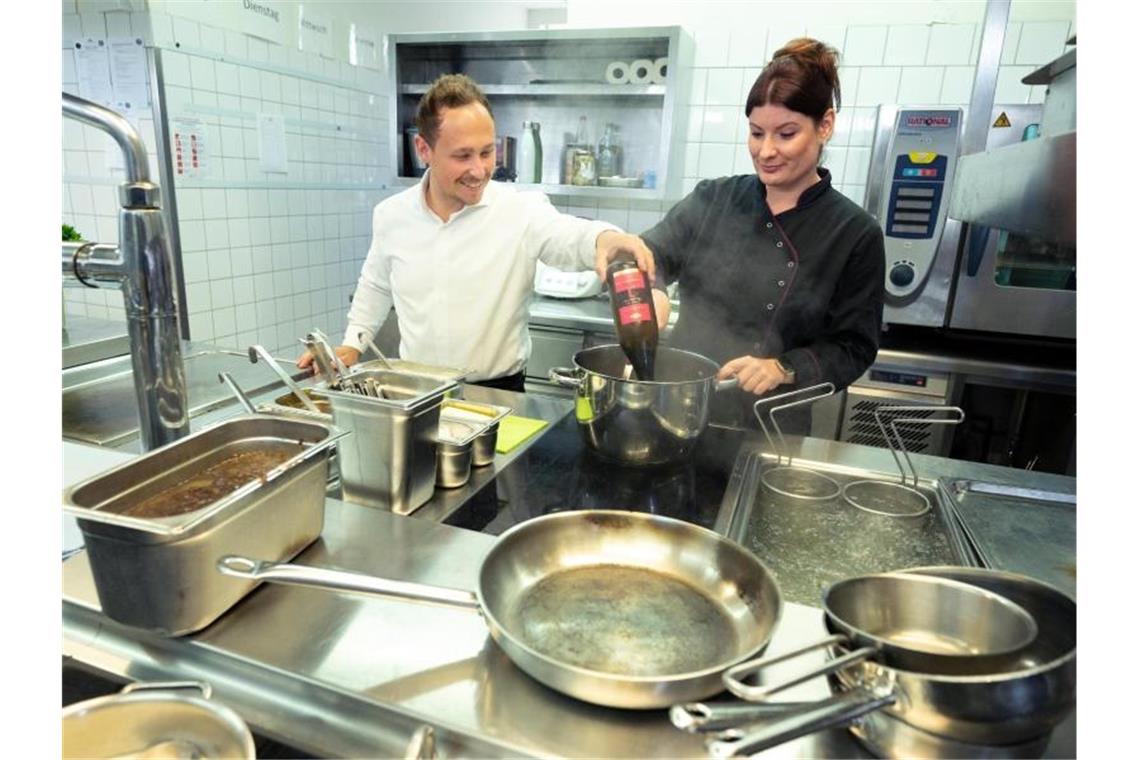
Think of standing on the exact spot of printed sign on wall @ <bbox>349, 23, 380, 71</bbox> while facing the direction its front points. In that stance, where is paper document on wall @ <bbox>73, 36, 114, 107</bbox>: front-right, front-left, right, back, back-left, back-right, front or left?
right

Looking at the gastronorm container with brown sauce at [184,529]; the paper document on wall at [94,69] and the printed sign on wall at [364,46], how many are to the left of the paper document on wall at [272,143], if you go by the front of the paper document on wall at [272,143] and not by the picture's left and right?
1

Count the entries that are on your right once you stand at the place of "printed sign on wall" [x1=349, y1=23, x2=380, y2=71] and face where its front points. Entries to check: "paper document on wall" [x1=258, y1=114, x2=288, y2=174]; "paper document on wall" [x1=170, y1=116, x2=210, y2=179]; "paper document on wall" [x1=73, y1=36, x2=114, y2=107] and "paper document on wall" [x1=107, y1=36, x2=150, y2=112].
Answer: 4

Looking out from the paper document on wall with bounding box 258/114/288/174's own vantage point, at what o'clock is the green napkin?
The green napkin is roughly at 1 o'clock from the paper document on wall.

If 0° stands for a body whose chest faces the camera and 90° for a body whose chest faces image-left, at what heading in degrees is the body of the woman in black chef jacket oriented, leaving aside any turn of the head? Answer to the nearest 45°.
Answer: approximately 45°

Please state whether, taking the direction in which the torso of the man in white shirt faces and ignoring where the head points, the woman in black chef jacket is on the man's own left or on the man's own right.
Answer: on the man's own left

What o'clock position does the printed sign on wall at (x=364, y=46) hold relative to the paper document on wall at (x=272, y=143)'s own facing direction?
The printed sign on wall is roughly at 9 o'clock from the paper document on wall.

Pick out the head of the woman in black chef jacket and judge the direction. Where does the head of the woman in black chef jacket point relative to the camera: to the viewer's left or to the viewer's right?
to the viewer's left

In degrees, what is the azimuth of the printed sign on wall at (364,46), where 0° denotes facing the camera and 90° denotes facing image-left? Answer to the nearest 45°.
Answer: approximately 315°

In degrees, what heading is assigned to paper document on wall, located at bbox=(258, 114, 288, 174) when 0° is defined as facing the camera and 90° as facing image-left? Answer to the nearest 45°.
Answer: approximately 315°

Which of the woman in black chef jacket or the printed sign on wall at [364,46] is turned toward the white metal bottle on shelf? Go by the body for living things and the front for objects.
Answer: the printed sign on wall

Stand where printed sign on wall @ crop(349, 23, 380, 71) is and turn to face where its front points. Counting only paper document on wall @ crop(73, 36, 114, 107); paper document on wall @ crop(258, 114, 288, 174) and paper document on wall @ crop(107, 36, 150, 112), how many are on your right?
3

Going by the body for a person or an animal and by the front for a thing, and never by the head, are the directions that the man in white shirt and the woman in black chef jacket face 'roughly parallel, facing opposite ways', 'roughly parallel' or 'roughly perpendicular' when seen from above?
roughly perpendicular

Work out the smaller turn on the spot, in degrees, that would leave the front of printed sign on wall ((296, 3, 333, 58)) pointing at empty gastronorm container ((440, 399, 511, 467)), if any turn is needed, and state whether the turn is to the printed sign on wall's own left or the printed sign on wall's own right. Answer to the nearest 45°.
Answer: approximately 45° to the printed sign on wall's own right
